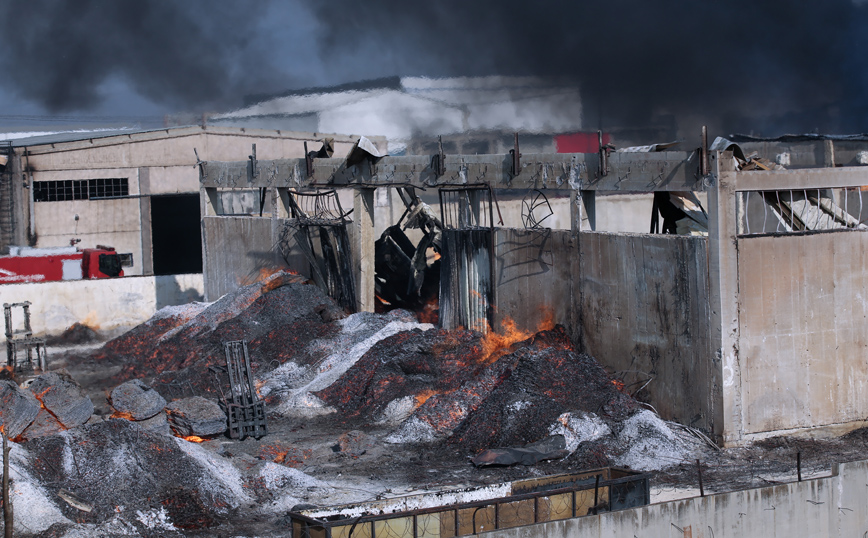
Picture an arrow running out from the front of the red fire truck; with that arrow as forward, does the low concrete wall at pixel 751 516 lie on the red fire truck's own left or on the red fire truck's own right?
on the red fire truck's own right

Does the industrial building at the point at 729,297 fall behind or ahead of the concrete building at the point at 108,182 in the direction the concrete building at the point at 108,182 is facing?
ahead

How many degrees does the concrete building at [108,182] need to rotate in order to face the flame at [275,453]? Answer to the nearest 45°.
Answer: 0° — it already faces it

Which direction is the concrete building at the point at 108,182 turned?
toward the camera

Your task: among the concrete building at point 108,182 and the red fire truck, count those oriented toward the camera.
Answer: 1

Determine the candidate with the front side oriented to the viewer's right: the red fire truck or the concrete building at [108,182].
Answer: the red fire truck

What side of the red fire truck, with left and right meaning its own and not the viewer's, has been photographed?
right

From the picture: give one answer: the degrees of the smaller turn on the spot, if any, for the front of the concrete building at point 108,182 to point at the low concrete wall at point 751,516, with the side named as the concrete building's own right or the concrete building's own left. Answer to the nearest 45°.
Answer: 0° — it already faces it

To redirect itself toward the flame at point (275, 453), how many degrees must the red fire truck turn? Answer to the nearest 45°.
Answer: approximately 90° to its right

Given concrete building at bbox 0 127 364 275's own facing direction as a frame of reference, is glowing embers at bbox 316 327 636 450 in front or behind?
in front

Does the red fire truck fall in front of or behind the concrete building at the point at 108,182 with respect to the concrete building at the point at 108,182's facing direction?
in front

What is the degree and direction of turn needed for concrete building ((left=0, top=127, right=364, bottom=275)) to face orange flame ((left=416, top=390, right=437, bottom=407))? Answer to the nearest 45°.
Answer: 0° — it already faces it

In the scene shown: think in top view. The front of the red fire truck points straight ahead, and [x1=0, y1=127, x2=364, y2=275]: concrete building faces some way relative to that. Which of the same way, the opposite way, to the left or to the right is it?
to the right
